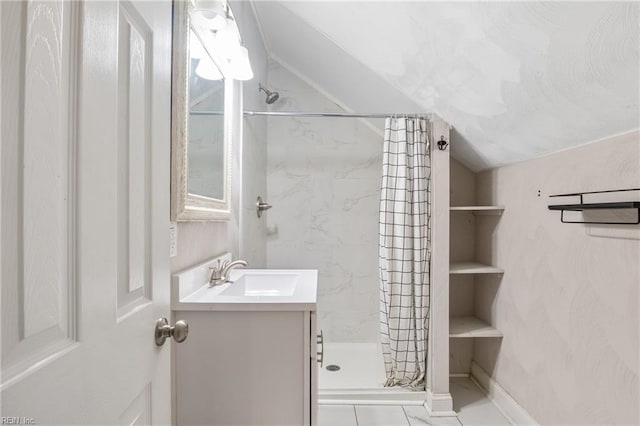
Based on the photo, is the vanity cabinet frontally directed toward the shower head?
no

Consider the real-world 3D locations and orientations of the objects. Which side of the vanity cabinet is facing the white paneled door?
right

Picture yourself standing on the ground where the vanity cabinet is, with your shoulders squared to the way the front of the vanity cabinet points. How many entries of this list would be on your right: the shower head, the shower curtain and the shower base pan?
0

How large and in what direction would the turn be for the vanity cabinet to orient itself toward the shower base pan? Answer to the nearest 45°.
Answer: approximately 45° to its left
